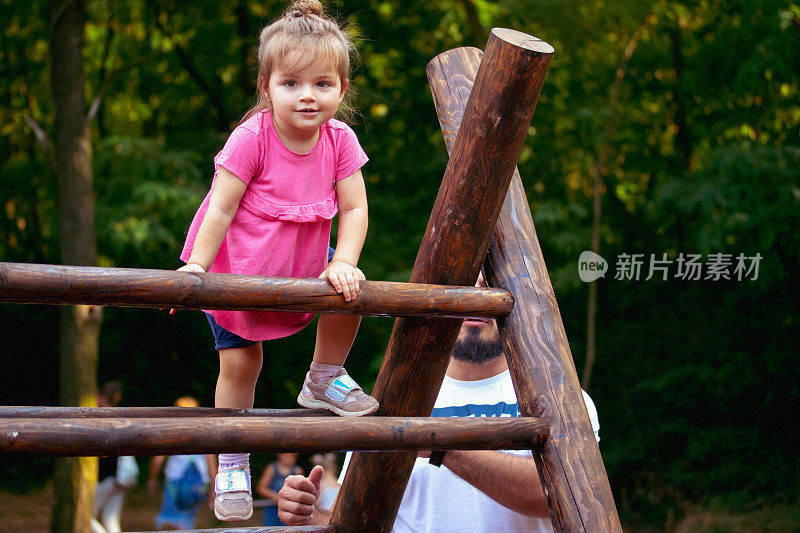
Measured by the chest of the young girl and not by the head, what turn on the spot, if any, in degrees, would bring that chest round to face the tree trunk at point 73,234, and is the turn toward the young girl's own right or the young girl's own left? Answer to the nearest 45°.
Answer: approximately 180°

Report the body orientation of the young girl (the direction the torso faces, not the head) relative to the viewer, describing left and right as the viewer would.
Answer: facing the viewer
